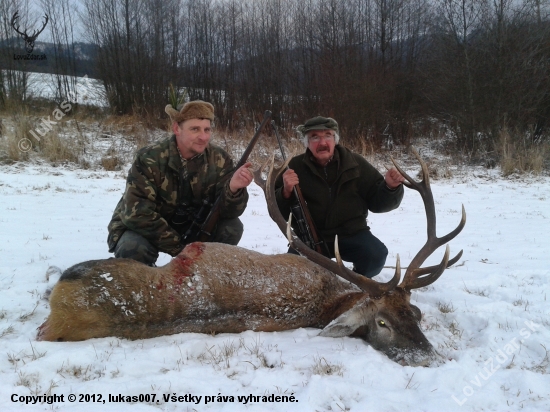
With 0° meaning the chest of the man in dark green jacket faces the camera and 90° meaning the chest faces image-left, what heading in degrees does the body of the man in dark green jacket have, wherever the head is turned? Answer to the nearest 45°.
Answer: approximately 0°

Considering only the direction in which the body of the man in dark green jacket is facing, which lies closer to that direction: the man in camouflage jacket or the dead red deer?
the dead red deer

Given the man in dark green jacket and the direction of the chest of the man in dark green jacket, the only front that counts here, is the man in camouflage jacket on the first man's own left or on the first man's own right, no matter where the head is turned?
on the first man's own right

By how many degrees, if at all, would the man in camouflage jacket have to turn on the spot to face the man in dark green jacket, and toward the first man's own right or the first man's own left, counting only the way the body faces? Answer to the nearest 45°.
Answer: approximately 45° to the first man's own left

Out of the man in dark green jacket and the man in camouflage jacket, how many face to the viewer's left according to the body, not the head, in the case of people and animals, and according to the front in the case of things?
0
